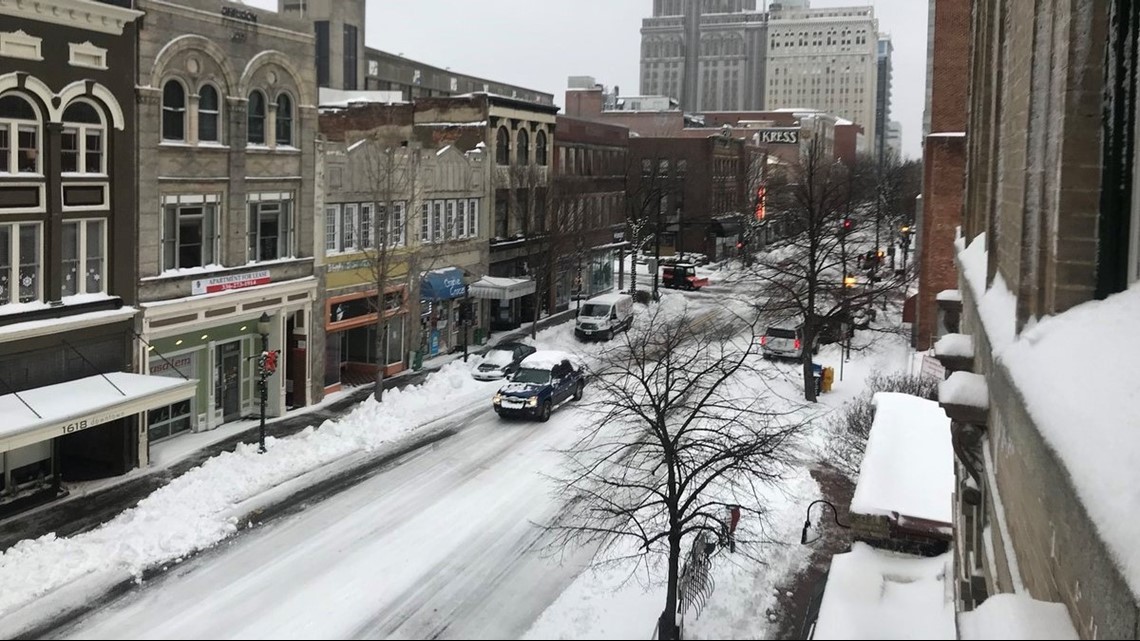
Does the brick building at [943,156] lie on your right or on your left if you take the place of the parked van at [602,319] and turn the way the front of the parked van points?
on your left

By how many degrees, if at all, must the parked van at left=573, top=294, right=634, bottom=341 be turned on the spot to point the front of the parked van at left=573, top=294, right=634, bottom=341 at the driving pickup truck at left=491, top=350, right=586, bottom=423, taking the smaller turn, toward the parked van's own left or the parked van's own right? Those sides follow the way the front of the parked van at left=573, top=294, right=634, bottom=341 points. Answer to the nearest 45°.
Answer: approximately 45° to the parked van's own left

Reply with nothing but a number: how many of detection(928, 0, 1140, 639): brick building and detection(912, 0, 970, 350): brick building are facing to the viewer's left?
2

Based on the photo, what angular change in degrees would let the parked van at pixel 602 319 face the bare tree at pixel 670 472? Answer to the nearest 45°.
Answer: approximately 45° to its left

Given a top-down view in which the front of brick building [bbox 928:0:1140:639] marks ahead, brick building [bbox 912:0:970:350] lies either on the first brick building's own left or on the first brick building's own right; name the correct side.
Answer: on the first brick building's own right

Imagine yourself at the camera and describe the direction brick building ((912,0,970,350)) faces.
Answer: facing to the left of the viewer

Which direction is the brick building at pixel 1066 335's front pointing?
to the viewer's left

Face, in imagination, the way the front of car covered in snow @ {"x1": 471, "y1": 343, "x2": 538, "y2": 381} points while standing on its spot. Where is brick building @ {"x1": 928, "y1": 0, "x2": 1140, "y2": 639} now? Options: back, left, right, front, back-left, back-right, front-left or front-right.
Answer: front-left
